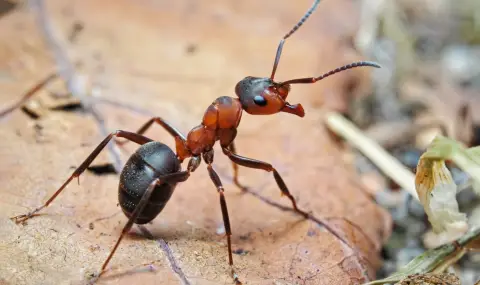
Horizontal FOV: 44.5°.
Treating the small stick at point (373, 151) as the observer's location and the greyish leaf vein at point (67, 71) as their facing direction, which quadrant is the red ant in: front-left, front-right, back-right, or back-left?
front-left

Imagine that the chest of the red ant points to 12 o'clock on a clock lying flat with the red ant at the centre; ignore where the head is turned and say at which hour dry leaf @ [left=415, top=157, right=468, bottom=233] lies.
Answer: The dry leaf is roughly at 1 o'clock from the red ant.

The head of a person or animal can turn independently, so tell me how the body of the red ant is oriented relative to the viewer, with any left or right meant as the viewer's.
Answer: facing to the right of the viewer

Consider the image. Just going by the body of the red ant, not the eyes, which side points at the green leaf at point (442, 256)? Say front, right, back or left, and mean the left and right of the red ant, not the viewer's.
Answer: front

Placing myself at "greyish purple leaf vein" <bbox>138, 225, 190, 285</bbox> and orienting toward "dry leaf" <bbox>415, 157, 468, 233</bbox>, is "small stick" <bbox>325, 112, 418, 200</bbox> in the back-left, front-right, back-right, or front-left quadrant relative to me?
front-left

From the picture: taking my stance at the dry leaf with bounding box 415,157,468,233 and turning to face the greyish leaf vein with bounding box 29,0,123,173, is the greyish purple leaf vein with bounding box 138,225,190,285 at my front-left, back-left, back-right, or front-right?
front-left

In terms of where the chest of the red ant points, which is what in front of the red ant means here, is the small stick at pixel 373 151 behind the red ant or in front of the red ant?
in front

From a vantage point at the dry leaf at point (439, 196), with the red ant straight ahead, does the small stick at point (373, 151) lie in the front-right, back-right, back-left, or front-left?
front-right
